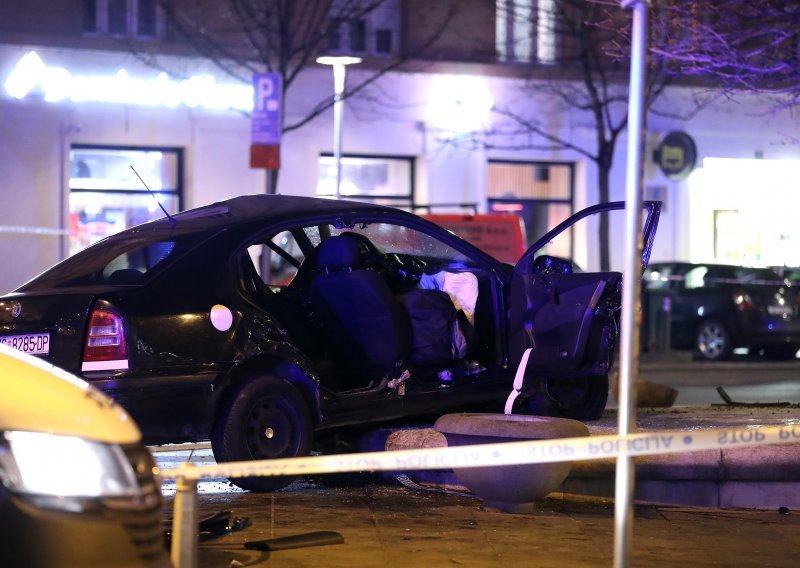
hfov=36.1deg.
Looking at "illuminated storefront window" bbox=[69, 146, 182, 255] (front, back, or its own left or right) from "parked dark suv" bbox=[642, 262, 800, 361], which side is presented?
left

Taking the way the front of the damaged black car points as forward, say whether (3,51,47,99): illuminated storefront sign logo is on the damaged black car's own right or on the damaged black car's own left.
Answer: on the damaged black car's own left

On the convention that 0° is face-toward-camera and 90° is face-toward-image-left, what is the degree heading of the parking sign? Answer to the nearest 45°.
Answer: approximately 0°

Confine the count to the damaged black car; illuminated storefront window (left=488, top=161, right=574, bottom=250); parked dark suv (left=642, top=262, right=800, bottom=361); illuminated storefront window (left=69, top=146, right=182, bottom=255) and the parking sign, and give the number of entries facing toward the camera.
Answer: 3

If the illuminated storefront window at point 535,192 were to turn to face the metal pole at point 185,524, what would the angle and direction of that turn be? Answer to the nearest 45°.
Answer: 0° — it already faces it

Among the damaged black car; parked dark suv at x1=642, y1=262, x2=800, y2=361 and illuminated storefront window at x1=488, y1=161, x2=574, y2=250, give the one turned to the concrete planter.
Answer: the illuminated storefront window

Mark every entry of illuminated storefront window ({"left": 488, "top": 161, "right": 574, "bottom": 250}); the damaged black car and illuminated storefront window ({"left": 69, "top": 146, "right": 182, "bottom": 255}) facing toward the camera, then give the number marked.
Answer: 2

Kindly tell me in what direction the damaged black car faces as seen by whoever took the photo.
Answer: facing away from the viewer and to the right of the viewer
